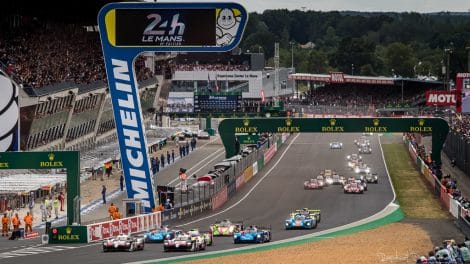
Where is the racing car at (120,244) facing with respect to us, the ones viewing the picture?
facing the viewer and to the left of the viewer

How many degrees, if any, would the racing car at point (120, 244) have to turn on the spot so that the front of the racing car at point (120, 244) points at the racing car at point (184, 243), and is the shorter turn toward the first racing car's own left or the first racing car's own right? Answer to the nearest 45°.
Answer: approximately 135° to the first racing car's own left

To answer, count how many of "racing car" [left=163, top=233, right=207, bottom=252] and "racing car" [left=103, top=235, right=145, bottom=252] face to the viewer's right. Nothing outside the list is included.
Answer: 0

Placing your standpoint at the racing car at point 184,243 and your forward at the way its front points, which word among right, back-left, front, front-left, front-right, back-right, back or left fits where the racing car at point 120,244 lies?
front-right
